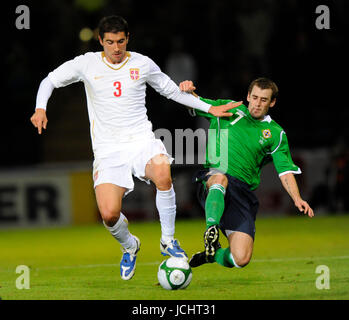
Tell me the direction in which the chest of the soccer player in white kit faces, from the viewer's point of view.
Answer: toward the camera

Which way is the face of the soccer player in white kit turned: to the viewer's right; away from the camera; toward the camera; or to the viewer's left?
toward the camera

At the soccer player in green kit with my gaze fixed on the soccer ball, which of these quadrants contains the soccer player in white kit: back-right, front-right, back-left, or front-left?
front-right

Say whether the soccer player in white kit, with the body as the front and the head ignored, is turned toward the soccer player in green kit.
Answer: no
